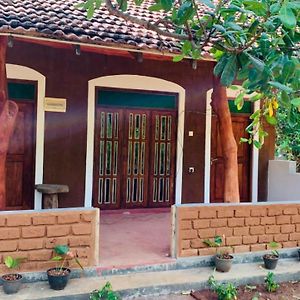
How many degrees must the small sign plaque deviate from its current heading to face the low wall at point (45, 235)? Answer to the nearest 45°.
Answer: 0° — it already faces it

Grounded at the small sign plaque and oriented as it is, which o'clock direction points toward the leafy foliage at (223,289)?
The leafy foliage is roughly at 11 o'clock from the small sign plaque.

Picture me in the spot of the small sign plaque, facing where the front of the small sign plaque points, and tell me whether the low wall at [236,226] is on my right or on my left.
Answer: on my left

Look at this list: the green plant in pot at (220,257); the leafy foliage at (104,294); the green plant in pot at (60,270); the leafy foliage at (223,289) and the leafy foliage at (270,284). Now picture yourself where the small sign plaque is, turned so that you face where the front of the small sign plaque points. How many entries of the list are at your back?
0

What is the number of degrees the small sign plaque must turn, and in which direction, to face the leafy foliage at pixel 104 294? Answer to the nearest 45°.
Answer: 0° — it already faces it

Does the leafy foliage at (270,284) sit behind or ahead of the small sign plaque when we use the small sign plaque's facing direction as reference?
ahead

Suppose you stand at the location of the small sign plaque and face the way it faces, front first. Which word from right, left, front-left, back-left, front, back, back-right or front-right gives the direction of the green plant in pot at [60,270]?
front

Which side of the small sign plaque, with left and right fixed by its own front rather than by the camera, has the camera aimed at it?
front

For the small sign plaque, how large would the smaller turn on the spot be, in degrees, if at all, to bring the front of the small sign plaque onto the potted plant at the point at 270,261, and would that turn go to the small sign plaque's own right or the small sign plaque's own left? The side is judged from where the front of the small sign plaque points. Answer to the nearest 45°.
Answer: approximately 45° to the small sign plaque's own left

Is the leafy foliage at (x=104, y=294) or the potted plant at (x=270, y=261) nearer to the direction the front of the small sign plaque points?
the leafy foliage

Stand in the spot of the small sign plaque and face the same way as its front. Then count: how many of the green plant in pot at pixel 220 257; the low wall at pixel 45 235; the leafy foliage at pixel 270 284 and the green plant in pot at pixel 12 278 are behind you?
0

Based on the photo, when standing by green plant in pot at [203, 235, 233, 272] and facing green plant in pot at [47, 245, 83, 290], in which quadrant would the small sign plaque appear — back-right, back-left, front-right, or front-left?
front-right

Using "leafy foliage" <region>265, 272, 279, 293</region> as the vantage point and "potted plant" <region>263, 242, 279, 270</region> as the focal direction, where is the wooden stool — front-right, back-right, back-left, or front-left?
front-left

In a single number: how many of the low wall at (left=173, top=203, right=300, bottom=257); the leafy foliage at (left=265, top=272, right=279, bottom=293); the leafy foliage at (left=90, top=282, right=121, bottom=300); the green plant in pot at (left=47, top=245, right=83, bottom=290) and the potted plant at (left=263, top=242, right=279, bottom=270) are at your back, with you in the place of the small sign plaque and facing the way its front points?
0

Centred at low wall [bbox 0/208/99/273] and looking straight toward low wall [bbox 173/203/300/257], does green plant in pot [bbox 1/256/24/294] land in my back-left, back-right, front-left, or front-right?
back-right
